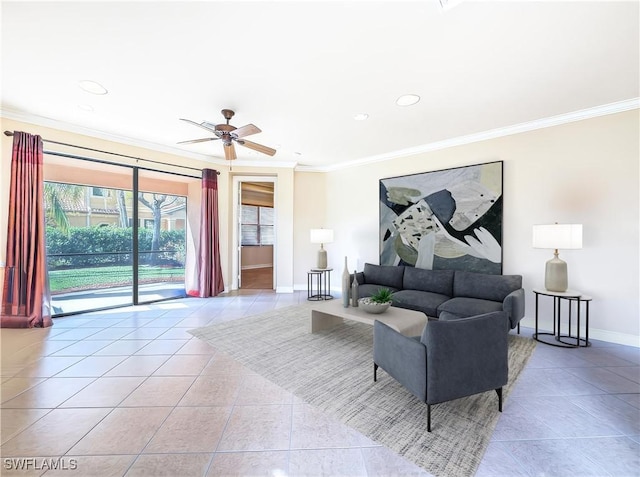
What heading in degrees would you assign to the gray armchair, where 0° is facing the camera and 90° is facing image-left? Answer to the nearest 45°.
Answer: approximately 135°

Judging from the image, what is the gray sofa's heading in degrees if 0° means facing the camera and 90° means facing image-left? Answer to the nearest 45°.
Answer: approximately 45°

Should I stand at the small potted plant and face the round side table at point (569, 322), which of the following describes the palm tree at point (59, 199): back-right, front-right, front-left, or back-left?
back-left

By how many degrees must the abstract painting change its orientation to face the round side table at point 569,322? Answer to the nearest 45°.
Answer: approximately 90° to its left

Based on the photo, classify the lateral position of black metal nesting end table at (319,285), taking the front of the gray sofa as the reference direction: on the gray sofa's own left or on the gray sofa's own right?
on the gray sofa's own right

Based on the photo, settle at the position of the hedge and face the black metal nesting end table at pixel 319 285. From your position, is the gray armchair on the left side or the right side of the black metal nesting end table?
right

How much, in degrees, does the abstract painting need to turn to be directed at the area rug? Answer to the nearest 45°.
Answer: approximately 45° to its left
